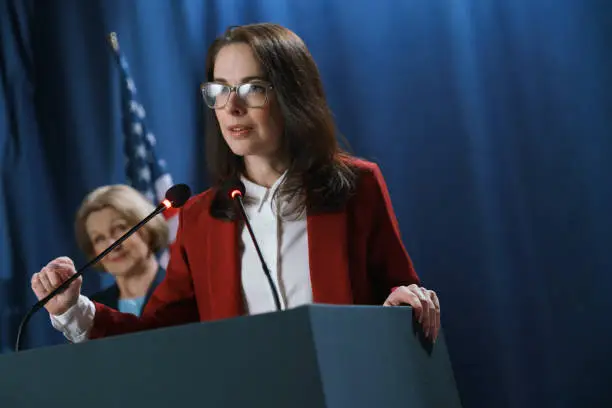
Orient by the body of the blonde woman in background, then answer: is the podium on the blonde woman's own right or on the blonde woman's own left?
on the blonde woman's own left

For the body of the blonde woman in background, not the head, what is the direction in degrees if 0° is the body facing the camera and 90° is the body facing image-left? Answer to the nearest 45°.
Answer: approximately 45°
